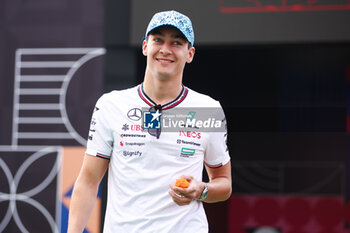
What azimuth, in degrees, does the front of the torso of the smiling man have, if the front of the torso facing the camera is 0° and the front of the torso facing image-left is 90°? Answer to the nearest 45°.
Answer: approximately 0°
